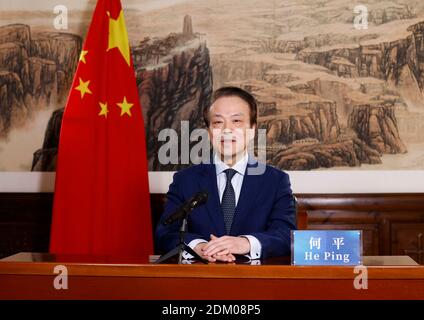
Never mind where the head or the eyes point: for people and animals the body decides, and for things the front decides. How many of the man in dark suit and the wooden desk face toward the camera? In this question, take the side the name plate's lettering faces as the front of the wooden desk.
2

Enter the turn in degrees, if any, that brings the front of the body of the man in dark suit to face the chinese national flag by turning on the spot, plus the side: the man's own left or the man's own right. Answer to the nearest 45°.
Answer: approximately 135° to the man's own right

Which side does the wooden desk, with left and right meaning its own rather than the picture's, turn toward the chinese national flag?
back

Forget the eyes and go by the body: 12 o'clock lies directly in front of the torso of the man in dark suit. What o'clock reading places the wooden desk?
The wooden desk is roughly at 12 o'clock from the man in dark suit.

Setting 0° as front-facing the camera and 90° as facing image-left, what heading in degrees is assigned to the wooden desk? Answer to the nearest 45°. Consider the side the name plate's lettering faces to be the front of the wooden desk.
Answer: approximately 0°

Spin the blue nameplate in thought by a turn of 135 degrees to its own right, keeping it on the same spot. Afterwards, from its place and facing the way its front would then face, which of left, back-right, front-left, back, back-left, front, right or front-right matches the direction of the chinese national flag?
front

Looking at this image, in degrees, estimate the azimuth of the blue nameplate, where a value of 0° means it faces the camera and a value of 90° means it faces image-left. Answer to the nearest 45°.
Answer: approximately 0°

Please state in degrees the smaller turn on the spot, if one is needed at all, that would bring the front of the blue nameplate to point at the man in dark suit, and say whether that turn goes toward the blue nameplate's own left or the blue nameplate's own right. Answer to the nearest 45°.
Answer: approximately 135° to the blue nameplate's own right
